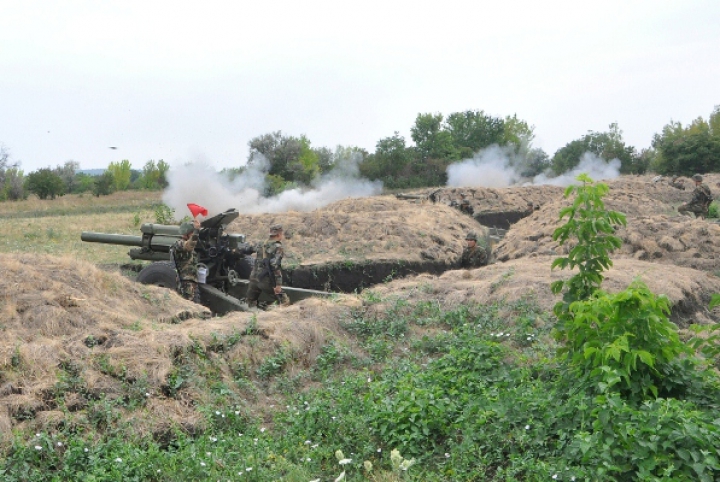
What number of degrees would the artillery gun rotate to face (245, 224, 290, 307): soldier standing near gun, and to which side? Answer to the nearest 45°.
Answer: approximately 135° to its left

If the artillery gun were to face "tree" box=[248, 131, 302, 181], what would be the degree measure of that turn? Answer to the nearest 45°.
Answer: approximately 90° to its right

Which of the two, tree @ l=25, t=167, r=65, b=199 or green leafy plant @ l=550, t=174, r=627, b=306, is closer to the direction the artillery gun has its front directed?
the tree

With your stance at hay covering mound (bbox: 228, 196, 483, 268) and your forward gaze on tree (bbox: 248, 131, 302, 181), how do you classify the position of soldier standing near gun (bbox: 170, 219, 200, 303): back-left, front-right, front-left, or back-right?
back-left

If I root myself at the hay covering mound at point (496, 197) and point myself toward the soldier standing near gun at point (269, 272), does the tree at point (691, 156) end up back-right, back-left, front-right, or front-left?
back-left

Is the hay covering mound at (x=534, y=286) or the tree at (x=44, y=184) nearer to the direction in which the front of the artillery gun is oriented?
the tree

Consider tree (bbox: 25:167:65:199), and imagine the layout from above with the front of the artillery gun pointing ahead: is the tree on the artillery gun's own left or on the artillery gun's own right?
on the artillery gun's own right

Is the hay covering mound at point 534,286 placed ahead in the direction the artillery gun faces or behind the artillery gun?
behind

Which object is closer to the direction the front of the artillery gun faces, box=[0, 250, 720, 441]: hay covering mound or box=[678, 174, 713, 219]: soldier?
the hay covering mound

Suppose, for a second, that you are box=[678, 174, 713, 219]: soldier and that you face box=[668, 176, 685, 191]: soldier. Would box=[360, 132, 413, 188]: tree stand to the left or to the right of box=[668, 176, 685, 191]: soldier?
left

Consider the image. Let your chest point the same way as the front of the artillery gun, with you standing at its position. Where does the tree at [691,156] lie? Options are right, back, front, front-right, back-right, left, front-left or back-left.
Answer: back-right

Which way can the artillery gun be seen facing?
to the viewer's left

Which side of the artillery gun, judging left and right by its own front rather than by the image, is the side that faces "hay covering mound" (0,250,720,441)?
left

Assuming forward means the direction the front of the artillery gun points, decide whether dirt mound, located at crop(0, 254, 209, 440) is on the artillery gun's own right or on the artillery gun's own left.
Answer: on the artillery gun's own left
